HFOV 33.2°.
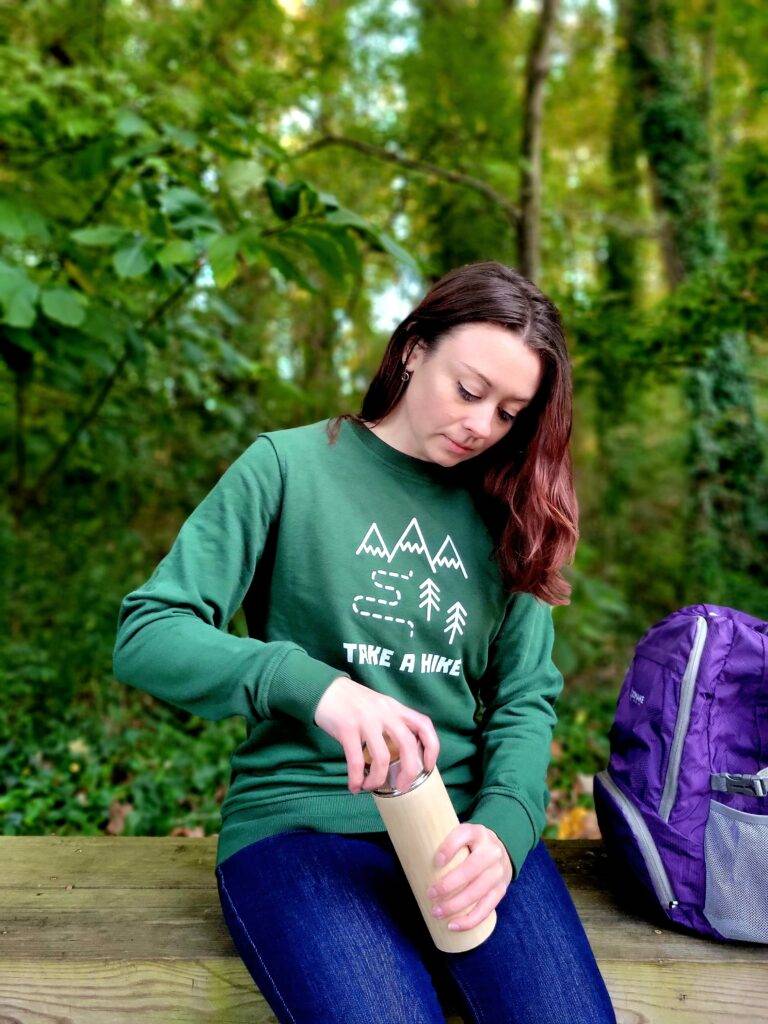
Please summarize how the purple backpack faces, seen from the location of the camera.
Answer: facing the viewer and to the left of the viewer
